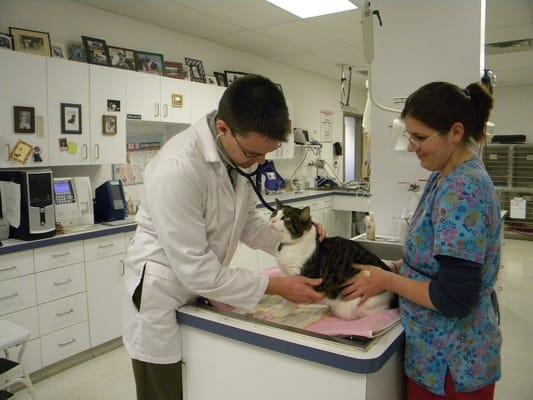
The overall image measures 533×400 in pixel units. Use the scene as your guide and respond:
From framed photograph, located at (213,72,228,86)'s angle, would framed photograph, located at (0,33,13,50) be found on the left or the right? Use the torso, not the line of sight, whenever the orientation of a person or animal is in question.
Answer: on its right

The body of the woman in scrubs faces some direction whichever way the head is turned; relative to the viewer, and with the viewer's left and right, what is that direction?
facing to the left of the viewer

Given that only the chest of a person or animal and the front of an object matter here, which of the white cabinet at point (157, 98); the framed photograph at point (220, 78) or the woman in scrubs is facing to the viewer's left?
the woman in scrubs

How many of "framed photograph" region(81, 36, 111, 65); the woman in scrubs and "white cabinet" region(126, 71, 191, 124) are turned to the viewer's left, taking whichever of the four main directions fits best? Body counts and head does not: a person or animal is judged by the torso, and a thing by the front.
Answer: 1

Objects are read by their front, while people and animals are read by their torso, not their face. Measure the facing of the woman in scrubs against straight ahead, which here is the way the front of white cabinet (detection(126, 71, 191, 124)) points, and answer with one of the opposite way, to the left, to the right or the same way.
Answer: the opposite way

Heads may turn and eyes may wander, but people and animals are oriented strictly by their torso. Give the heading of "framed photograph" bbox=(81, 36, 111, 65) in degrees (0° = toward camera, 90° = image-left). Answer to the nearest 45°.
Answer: approximately 315°

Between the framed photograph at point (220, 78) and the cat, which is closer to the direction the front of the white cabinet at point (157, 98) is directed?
the cat

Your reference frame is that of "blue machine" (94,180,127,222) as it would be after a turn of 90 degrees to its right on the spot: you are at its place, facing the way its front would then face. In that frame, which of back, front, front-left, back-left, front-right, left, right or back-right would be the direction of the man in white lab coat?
front-left

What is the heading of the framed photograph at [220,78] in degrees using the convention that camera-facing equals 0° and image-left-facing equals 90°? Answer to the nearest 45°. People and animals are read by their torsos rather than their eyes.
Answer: approximately 315°
